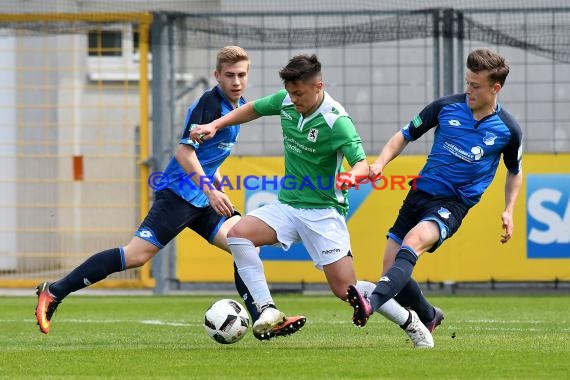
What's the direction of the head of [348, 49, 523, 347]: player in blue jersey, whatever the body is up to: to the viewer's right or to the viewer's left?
to the viewer's left

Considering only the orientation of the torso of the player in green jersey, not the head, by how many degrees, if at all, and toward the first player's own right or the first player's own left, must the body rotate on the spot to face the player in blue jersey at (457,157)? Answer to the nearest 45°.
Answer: approximately 135° to the first player's own left

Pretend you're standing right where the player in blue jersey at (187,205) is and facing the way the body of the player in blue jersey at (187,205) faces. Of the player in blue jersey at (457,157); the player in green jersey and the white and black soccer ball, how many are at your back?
0

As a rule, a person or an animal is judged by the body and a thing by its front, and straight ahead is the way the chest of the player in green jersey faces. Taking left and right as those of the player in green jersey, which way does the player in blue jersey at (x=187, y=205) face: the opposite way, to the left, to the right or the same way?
to the left

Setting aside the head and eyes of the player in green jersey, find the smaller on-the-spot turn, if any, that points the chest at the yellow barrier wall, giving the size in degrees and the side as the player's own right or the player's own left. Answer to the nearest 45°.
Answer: approximately 135° to the player's own right

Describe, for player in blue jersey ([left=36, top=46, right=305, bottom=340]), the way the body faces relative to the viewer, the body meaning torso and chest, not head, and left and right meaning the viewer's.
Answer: facing the viewer and to the right of the viewer

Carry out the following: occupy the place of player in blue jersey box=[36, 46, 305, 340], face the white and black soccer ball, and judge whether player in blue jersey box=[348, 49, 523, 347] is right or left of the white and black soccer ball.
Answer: left

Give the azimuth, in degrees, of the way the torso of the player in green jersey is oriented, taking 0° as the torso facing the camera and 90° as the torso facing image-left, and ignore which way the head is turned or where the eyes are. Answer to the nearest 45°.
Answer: approximately 45°

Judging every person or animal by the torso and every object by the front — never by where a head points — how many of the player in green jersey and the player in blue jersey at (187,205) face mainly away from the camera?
0

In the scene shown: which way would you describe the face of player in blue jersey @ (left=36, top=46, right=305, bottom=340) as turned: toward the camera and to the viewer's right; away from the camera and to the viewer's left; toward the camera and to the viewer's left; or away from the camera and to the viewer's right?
toward the camera and to the viewer's right

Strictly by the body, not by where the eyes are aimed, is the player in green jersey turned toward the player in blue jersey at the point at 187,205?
no

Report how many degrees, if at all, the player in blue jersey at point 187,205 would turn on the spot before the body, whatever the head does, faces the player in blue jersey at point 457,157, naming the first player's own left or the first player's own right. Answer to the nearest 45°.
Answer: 0° — they already face them

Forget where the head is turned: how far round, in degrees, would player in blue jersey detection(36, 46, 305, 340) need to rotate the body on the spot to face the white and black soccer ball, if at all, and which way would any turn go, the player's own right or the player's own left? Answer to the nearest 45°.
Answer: approximately 45° to the player's own right

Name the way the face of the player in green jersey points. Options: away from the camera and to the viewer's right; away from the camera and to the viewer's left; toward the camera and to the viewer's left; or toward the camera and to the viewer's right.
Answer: toward the camera and to the viewer's left
